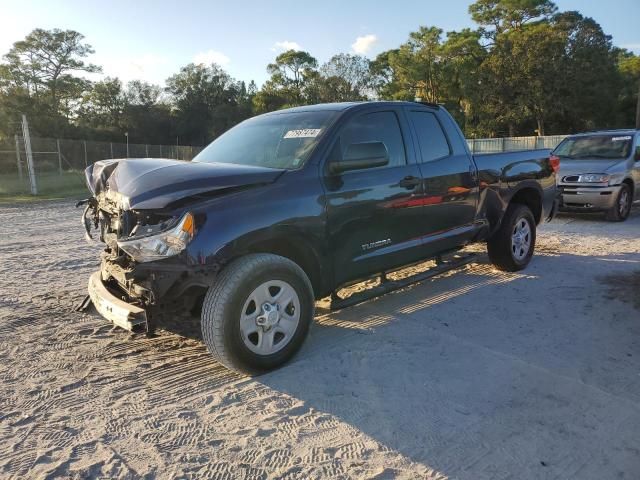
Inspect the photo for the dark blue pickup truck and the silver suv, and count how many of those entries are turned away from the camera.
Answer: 0

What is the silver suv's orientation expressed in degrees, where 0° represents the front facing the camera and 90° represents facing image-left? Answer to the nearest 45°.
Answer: approximately 45°

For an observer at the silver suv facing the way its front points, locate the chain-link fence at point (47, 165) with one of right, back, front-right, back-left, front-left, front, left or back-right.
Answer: front-right

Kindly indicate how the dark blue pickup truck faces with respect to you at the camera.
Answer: facing the viewer and to the left of the viewer

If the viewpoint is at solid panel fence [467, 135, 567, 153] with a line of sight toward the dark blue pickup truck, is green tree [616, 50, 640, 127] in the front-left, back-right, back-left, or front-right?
back-left

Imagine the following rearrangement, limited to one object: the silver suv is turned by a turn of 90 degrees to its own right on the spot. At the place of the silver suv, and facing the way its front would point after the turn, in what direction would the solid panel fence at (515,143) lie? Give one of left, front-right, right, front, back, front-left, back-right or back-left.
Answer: front-right

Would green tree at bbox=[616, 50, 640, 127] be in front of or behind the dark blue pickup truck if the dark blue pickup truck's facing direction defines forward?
behind

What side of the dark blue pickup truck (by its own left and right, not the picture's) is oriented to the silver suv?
back

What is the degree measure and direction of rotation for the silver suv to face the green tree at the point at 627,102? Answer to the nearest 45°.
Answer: approximately 135° to its right

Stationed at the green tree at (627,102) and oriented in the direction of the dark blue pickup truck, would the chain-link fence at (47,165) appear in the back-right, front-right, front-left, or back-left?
front-right
